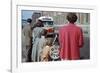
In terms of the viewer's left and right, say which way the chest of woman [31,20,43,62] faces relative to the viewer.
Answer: facing away from the viewer and to the right of the viewer

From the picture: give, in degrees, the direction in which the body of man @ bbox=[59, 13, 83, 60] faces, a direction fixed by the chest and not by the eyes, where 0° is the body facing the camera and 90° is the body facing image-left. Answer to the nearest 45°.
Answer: approximately 180°
